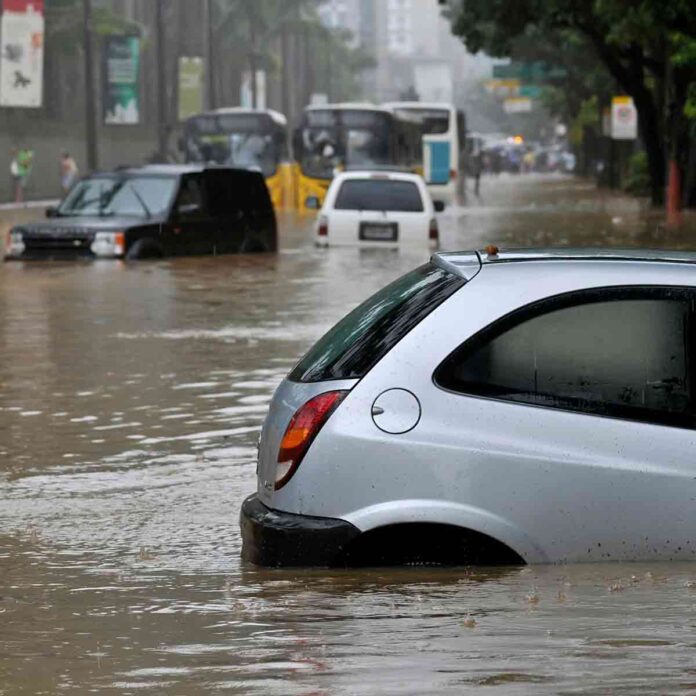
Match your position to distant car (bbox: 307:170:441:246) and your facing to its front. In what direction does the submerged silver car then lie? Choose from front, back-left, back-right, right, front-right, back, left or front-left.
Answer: back

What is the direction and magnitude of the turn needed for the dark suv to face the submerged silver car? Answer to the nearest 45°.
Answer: approximately 45° to its left

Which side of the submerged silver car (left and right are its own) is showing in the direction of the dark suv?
left

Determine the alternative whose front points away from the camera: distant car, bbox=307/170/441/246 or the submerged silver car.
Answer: the distant car

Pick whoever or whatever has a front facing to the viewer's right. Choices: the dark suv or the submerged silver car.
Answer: the submerged silver car

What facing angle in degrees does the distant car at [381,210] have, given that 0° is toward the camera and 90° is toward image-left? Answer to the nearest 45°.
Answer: approximately 180°

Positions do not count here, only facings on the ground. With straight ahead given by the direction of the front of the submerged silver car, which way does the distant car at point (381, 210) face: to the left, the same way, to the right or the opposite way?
to the left

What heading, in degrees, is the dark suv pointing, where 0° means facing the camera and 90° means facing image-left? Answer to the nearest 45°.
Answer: approximately 45°

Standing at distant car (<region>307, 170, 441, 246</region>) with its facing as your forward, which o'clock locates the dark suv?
The dark suv is roughly at 8 o'clock from the distant car.

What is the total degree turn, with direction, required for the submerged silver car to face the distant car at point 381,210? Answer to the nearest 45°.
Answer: approximately 90° to its left

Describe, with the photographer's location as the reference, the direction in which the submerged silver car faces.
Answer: facing to the right of the viewer

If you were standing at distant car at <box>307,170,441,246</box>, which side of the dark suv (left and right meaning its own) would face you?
back
